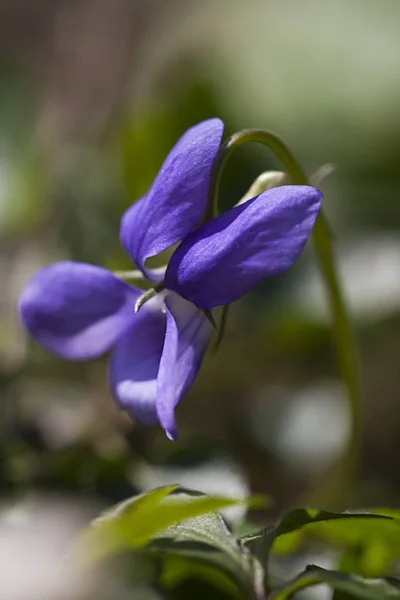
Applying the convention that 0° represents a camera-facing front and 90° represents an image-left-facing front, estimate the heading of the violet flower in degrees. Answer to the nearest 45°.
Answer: approximately 45°
